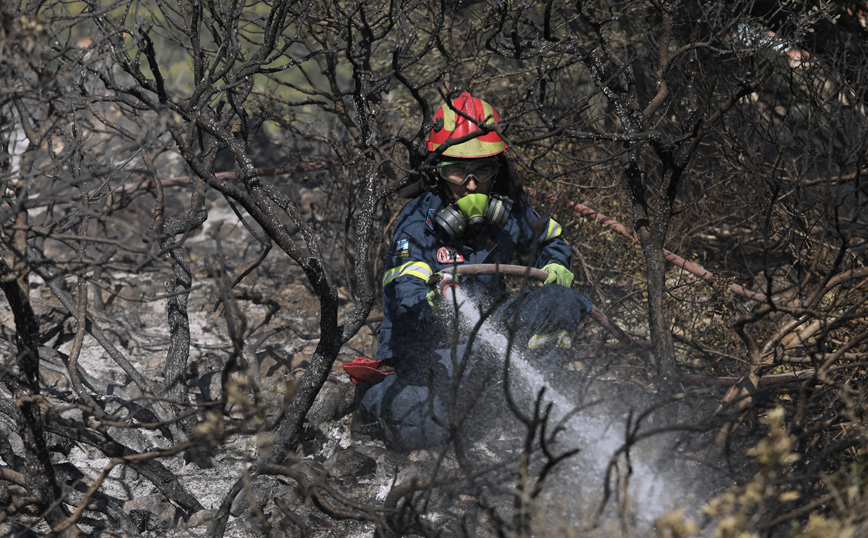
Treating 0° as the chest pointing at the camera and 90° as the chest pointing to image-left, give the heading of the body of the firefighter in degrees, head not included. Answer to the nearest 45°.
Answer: approximately 0°
